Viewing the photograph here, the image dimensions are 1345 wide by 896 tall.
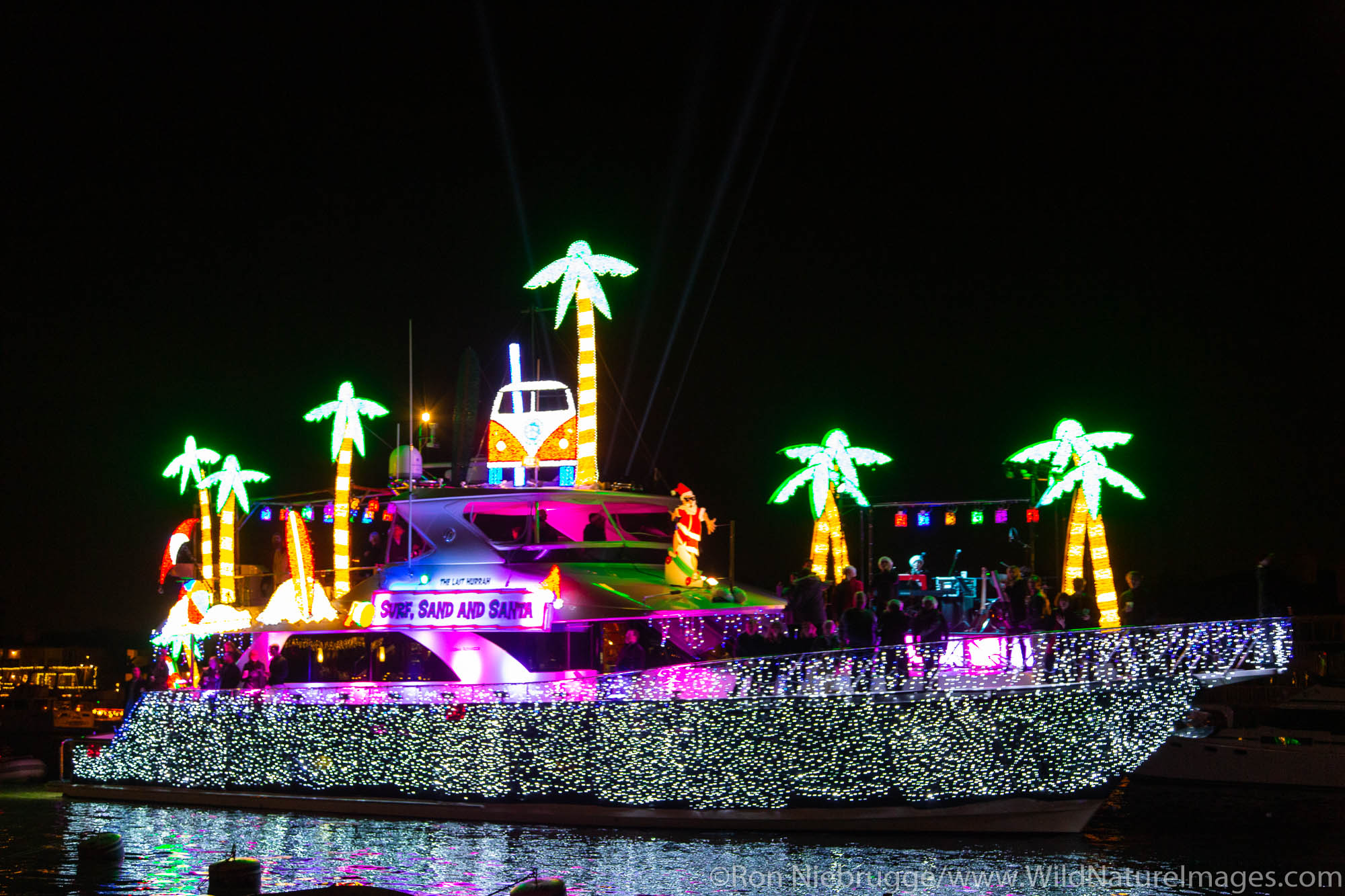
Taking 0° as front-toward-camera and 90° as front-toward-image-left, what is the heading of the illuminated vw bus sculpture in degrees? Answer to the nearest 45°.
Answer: approximately 0°

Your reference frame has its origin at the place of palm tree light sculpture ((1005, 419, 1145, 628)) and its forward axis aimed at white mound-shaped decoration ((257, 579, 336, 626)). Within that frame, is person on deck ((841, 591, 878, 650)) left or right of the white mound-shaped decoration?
left

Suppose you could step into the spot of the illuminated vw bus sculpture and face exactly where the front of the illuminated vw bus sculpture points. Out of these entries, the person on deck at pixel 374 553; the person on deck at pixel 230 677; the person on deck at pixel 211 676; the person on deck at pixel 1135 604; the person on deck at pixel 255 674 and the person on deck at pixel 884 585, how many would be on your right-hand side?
4

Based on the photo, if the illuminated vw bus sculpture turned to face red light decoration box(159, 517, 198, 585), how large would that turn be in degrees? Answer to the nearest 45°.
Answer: approximately 135° to its right

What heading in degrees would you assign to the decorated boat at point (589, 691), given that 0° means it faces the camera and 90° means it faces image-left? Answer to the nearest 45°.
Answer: approximately 270°
